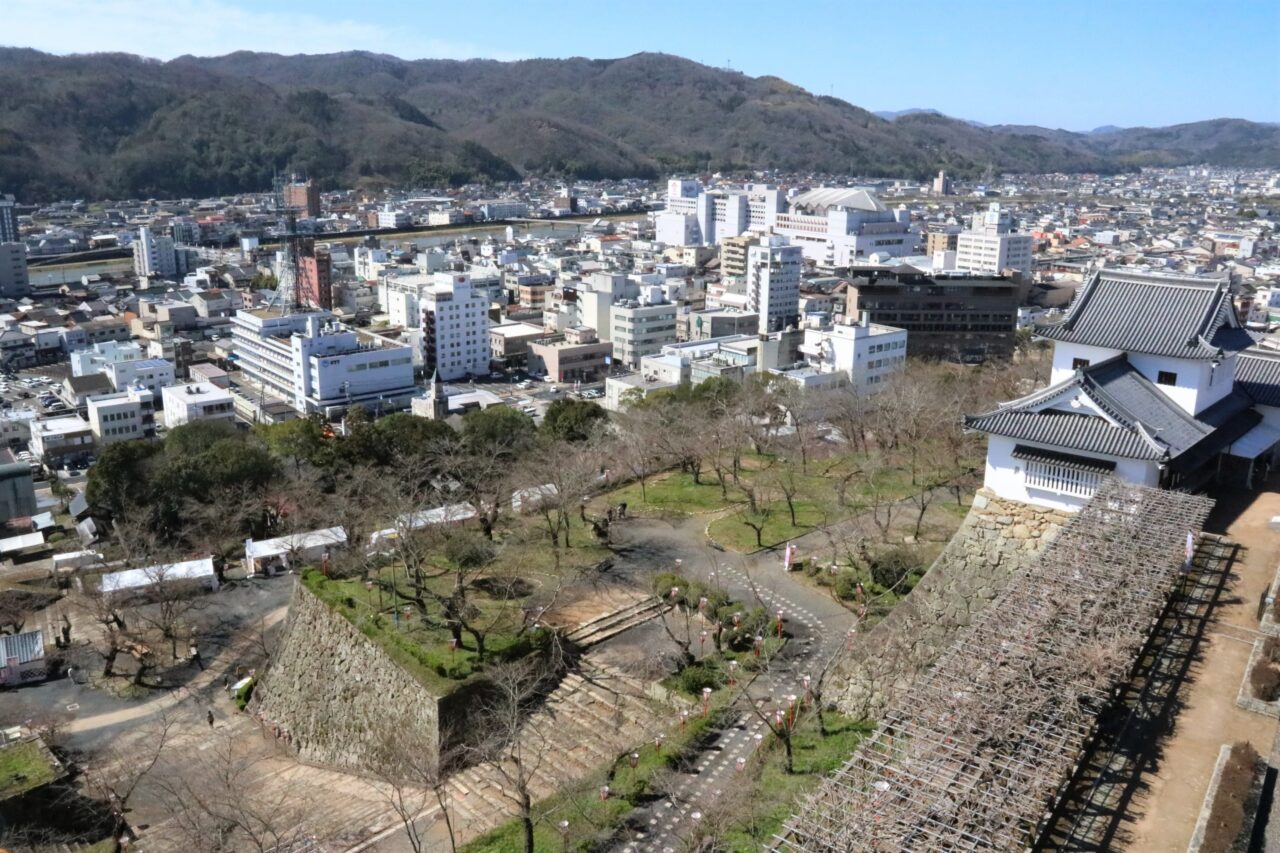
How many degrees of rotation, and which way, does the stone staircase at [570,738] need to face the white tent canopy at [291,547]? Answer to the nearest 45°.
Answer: approximately 90° to its right

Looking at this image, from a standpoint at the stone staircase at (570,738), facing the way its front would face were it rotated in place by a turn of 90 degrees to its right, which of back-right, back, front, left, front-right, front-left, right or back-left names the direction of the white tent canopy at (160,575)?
front

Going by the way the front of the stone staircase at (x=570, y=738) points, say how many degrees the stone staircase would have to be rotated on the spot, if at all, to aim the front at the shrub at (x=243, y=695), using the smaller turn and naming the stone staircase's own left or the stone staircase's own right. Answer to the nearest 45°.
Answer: approximately 90° to the stone staircase's own right

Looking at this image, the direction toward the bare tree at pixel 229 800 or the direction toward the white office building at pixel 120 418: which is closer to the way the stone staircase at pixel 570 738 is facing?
the bare tree

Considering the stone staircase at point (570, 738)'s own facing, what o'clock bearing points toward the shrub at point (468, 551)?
The shrub is roughly at 4 o'clock from the stone staircase.

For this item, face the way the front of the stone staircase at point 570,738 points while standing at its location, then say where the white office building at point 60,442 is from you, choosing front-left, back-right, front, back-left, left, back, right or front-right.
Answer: right

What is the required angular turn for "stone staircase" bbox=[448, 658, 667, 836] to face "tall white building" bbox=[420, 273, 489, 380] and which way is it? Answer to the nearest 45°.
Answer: approximately 135° to its right

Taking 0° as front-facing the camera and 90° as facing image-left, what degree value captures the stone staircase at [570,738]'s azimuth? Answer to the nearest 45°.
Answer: approximately 45°

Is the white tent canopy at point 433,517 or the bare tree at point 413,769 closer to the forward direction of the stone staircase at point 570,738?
the bare tree

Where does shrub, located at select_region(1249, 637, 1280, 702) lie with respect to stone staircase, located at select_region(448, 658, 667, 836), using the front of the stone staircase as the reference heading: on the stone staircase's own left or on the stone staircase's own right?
on the stone staircase's own left

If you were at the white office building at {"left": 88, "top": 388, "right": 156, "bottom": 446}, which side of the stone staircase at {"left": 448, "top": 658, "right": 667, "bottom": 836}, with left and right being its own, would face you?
right

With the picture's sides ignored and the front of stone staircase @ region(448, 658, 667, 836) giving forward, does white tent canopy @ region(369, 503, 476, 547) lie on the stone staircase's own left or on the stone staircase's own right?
on the stone staircase's own right
